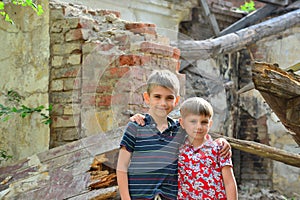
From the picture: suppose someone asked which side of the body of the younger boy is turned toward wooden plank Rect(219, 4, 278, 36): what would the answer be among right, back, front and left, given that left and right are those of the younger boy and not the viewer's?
back

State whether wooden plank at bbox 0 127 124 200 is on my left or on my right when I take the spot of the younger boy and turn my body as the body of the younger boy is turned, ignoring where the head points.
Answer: on my right

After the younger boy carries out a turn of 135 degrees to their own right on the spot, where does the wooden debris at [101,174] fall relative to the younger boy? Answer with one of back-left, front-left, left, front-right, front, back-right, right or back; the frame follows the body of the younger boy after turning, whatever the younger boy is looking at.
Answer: front

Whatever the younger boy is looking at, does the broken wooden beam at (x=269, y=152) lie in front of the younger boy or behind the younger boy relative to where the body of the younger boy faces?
behind

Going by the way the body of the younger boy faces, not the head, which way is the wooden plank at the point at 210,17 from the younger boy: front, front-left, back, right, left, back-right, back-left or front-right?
back

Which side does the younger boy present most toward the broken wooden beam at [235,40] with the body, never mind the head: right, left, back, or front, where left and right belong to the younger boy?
back

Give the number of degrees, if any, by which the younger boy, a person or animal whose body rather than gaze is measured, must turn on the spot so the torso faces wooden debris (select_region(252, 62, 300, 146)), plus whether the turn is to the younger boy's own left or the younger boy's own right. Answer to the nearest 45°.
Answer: approximately 135° to the younger boy's own left

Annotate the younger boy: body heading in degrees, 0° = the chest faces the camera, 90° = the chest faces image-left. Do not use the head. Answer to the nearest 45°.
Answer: approximately 0°
